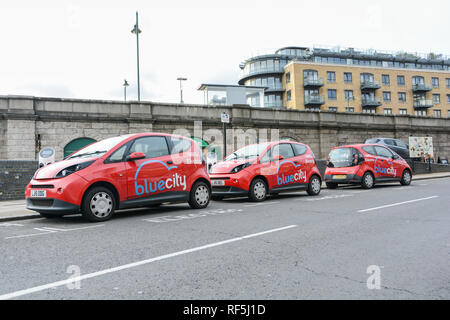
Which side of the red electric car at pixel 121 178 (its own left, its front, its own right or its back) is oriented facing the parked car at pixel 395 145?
back

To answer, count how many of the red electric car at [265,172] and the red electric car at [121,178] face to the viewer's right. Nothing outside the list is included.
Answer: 0

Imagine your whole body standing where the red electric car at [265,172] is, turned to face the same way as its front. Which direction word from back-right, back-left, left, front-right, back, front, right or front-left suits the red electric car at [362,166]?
back

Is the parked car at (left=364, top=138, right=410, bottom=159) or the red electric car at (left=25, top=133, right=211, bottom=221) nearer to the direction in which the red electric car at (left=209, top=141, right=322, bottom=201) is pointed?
the red electric car

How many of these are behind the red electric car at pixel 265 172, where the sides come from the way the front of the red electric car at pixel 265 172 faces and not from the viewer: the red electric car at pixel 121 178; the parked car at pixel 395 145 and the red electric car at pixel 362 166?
2

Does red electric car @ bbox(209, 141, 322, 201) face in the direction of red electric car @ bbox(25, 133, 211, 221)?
yes

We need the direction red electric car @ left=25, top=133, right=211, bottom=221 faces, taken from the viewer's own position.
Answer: facing the viewer and to the left of the viewer
